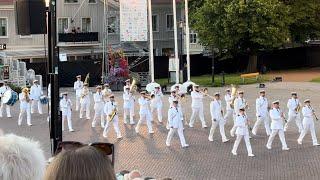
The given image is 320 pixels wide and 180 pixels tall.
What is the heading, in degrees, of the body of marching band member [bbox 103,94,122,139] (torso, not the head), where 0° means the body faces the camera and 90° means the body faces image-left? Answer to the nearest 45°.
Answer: approximately 315°

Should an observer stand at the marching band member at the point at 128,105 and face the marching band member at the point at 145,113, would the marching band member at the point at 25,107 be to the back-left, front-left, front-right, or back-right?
back-right

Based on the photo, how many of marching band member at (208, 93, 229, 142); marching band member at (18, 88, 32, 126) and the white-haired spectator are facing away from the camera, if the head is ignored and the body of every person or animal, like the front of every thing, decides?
1

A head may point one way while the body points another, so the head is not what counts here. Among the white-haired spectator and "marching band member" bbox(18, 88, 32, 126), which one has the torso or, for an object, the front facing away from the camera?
the white-haired spectator

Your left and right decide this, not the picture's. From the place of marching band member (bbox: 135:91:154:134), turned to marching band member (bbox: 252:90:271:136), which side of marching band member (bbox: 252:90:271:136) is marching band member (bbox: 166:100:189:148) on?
right

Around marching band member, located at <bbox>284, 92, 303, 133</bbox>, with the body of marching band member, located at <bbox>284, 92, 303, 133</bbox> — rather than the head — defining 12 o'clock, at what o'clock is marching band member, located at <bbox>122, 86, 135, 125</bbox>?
marching band member, located at <bbox>122, 86, 135, 125</bbox> is roughly at 5 o'clock from marching band member, located at <bbox>284, 92, 303, 133</bbox>.

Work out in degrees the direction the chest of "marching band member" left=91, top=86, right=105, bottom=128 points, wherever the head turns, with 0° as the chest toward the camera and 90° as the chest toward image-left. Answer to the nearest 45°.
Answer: approximately 315°

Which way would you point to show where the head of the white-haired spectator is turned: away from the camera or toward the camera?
away from the camera

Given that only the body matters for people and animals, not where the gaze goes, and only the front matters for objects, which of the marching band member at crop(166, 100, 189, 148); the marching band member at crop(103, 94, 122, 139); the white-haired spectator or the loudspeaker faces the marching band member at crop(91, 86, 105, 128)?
the white-haired spectator

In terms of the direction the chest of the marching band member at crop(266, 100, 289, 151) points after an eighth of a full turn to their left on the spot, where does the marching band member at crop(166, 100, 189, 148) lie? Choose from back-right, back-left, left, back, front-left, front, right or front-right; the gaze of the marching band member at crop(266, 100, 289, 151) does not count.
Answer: back
